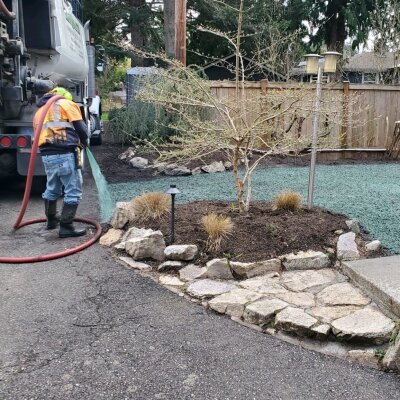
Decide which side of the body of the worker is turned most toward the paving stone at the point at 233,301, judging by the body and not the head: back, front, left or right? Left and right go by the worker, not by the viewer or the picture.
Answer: right

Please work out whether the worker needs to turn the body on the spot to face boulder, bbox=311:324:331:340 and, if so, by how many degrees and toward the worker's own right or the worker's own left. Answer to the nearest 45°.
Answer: approximately 90° to the worker's own right

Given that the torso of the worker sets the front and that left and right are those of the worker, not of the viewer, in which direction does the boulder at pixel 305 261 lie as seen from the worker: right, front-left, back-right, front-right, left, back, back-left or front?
right

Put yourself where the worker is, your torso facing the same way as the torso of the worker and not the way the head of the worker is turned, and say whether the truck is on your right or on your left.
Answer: on your left

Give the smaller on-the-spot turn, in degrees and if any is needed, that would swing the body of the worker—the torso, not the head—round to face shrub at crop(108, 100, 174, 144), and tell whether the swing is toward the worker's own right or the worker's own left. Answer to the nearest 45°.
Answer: approximately 45° to the worker's own left

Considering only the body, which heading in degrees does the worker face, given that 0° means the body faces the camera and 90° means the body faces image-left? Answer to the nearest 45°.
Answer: approximately 225°

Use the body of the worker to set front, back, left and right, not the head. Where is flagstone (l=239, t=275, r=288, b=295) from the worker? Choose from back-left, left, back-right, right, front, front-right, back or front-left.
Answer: right

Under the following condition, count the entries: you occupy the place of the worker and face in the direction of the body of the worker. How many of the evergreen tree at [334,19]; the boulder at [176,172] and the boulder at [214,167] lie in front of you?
3

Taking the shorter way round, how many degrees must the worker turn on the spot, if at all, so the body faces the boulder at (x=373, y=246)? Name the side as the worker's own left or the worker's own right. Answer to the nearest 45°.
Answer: approximately 90° to the worker's own right

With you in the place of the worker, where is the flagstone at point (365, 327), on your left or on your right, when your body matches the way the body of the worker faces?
on your right

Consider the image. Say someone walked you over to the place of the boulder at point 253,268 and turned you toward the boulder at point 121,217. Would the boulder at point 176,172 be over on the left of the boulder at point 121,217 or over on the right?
right

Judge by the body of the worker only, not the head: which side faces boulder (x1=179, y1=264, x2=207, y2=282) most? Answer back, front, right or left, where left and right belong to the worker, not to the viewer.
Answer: right

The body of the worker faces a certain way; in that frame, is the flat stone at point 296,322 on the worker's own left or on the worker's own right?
on the worker's own right

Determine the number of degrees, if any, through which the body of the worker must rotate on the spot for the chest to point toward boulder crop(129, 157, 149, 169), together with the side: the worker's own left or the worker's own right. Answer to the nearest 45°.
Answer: approximately 45° to the worker's own left

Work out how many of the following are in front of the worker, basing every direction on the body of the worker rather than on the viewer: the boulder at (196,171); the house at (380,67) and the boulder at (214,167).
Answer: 3

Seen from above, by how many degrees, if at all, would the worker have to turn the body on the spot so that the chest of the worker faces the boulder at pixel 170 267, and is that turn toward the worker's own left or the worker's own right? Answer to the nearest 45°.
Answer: approximately 90° to the worker's own right

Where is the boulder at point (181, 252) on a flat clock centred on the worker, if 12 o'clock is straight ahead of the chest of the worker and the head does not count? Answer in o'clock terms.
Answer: The boulder is roughly at 3 o'clock from the worker.
